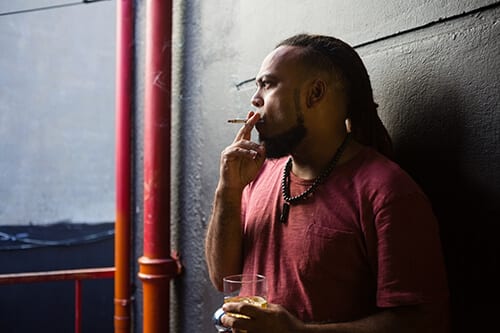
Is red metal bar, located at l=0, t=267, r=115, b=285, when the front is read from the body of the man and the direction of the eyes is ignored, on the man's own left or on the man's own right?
on the man's own right

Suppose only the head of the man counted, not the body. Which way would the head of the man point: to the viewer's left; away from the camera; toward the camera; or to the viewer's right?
to the viewer's left

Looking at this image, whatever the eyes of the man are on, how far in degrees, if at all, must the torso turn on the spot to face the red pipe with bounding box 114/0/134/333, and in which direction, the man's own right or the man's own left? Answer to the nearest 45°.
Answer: approximately 90° to the man's own right

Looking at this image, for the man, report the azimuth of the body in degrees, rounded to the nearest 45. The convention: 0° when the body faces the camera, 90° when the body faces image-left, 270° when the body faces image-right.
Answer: approximately 45°
